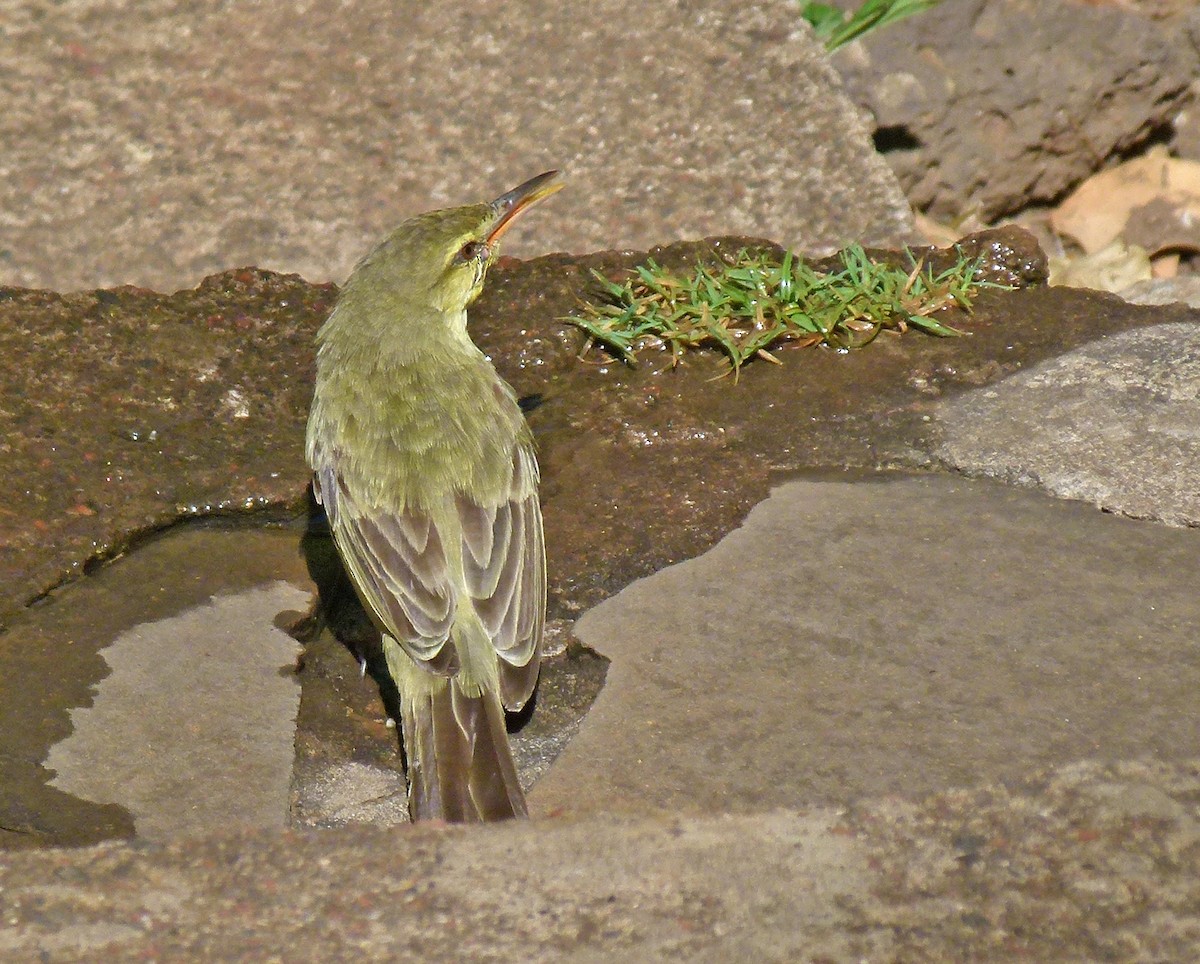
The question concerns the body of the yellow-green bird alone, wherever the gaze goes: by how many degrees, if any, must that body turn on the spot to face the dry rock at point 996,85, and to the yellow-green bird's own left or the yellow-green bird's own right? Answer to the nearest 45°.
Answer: approximately 45° to the yellow-green bird's own right

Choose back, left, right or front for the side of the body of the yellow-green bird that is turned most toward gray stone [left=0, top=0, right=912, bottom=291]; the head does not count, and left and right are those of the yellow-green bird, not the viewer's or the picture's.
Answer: front

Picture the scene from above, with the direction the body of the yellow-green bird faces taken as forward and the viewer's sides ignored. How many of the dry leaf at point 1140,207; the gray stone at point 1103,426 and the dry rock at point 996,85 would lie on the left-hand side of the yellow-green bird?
0

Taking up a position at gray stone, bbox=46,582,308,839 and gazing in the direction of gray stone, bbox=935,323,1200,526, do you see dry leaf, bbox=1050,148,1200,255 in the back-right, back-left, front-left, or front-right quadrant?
front-left

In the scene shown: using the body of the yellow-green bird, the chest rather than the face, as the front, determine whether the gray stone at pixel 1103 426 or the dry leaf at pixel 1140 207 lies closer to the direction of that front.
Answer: the dry leaf

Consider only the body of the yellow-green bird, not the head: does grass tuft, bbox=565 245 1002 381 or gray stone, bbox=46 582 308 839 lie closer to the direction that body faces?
the grass tuft

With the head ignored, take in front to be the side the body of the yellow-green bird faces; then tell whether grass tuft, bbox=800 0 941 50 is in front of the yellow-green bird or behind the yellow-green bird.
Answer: in front

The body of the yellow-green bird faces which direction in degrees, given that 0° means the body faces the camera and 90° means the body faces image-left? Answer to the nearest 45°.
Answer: approximately 180°

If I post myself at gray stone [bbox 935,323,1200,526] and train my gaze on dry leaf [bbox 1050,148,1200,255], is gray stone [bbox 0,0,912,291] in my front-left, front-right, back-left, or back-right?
front-left

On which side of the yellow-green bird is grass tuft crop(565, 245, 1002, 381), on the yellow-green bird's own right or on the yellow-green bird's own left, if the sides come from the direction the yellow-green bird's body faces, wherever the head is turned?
on the yellow-green bird's own right

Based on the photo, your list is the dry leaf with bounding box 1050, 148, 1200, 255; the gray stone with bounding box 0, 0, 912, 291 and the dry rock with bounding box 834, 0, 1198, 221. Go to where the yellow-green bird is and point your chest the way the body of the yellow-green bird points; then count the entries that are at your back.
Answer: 0

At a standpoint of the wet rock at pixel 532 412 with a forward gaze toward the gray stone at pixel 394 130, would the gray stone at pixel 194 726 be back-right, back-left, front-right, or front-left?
back-left

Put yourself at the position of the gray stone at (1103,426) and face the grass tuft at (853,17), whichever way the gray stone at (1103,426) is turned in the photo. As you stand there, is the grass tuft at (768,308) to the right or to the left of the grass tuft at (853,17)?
left

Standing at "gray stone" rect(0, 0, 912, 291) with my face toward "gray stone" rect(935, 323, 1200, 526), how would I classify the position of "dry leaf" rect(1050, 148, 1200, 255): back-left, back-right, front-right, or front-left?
front-left

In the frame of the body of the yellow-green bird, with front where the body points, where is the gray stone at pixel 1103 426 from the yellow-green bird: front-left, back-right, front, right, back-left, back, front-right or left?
right
